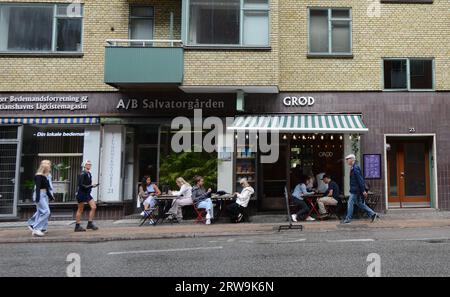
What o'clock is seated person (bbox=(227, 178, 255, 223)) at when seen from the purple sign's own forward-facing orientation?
The seated person is roughly at 2 o'clock from the purple sign.

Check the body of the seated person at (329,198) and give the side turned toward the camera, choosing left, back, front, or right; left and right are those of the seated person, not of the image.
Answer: left

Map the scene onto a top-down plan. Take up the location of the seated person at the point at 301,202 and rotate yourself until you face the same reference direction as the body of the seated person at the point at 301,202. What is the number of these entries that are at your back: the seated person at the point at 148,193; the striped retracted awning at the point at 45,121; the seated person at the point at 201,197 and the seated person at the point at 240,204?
4

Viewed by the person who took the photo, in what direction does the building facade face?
facing the viewer

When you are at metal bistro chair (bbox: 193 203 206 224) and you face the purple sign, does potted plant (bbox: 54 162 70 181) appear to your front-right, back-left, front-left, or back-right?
back-left

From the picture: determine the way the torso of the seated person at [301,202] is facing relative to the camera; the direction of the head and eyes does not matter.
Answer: to the viewer's right

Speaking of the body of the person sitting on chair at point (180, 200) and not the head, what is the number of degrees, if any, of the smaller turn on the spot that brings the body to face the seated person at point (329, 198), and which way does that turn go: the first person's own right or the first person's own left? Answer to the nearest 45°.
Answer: approximately 180°
